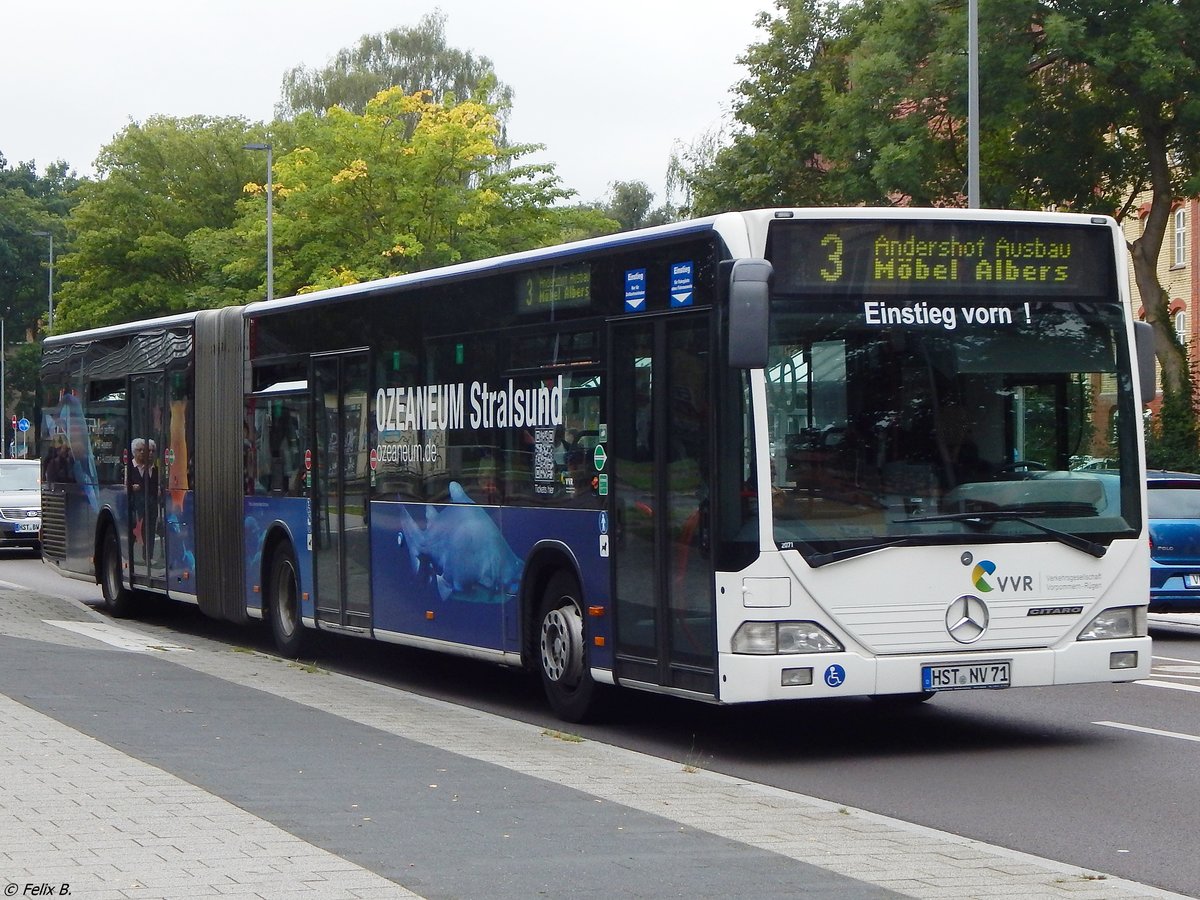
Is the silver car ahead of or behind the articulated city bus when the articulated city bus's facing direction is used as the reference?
behind

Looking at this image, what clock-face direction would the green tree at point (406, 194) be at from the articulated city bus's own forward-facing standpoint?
The green tree is roughly at 7 o'clock from the articulated city bus.

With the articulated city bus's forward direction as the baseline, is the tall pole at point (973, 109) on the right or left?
on its left

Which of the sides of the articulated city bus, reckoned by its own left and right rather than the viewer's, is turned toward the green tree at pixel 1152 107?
left

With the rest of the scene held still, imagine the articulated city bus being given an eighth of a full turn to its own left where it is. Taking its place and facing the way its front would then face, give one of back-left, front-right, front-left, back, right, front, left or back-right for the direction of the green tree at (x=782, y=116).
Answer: left

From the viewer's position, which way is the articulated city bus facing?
facing the viewer and to the right of the viewer
